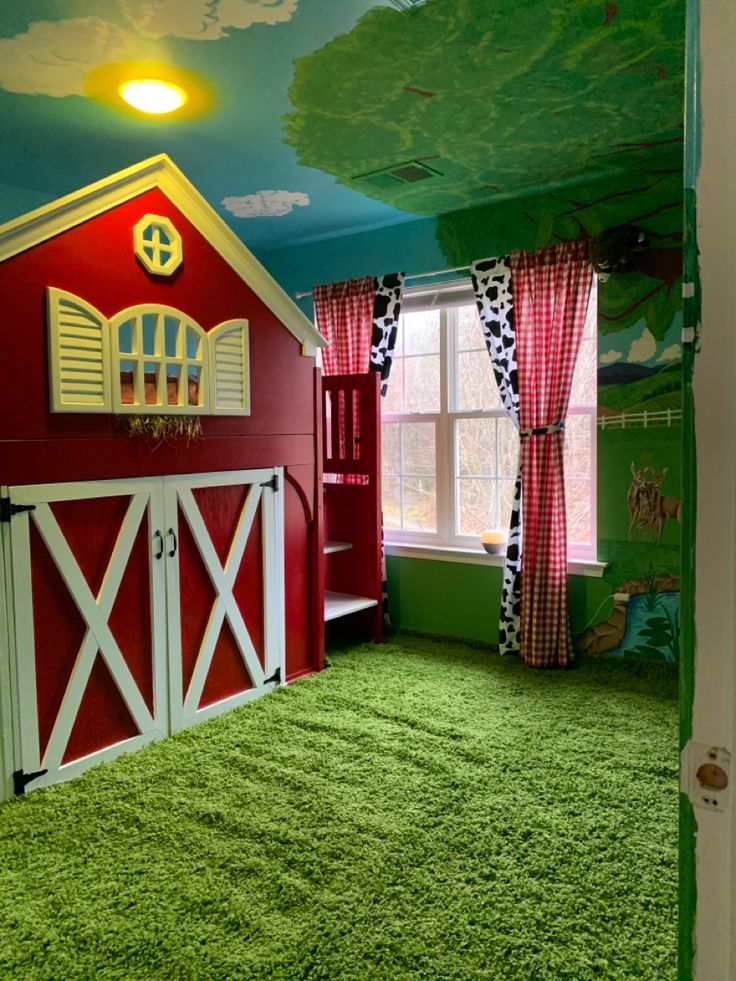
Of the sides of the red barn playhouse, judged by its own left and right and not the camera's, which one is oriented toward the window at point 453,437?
left

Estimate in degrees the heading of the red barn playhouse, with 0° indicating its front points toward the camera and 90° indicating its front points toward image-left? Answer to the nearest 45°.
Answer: approximately 315°

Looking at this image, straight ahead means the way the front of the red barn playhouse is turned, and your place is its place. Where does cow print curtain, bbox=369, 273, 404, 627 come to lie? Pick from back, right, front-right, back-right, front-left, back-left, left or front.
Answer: left

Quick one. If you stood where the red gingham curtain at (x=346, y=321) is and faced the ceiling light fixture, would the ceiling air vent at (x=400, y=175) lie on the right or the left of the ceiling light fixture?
left

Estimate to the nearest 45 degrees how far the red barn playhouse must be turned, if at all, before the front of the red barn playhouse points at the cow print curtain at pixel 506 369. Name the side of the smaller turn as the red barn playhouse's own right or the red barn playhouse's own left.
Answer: approximately 45° to the red barn playhouse's own left

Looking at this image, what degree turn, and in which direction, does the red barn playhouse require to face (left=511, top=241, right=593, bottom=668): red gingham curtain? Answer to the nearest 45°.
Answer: approximately 45° to its left

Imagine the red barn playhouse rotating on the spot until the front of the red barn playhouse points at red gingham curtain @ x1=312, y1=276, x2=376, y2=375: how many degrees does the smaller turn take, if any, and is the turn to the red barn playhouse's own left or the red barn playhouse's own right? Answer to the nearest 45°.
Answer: approximately 90° to the red barn playhouse's own left
